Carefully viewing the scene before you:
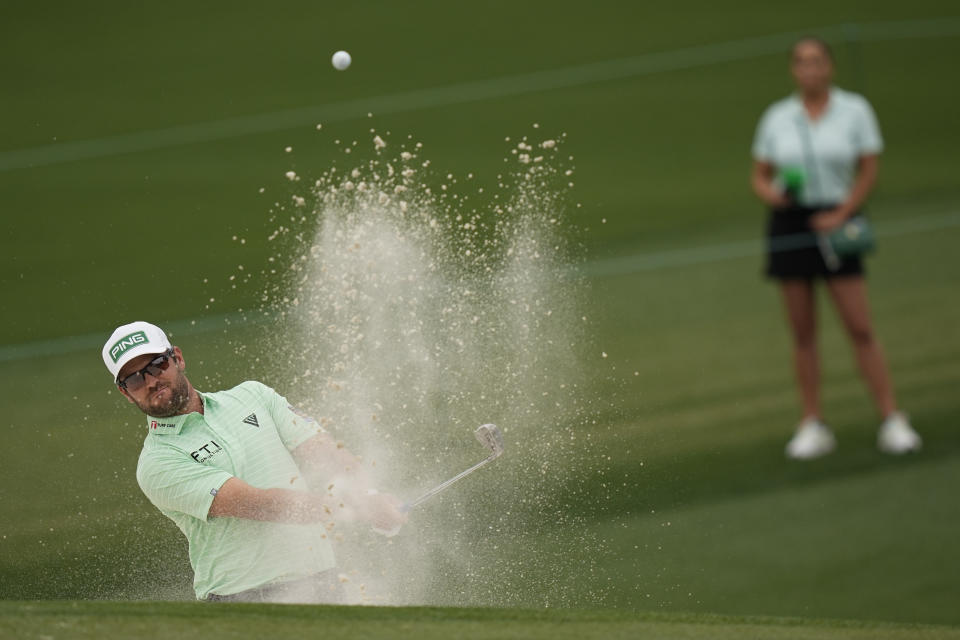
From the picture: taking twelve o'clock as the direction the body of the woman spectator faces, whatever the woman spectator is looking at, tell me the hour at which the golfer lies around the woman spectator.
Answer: The golfer is roughly at 1 o'clock from the woman spectator.

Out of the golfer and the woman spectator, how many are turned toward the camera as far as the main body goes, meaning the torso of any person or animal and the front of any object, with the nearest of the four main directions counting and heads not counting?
2

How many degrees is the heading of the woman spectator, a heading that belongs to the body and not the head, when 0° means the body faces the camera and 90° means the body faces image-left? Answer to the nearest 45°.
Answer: approximately 0°
